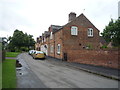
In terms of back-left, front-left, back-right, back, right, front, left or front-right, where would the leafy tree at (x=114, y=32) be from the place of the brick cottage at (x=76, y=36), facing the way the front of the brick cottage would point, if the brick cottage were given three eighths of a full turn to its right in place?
front-right

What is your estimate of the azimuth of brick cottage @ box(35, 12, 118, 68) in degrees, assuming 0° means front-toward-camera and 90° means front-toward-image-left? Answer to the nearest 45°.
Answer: approximately 45°
